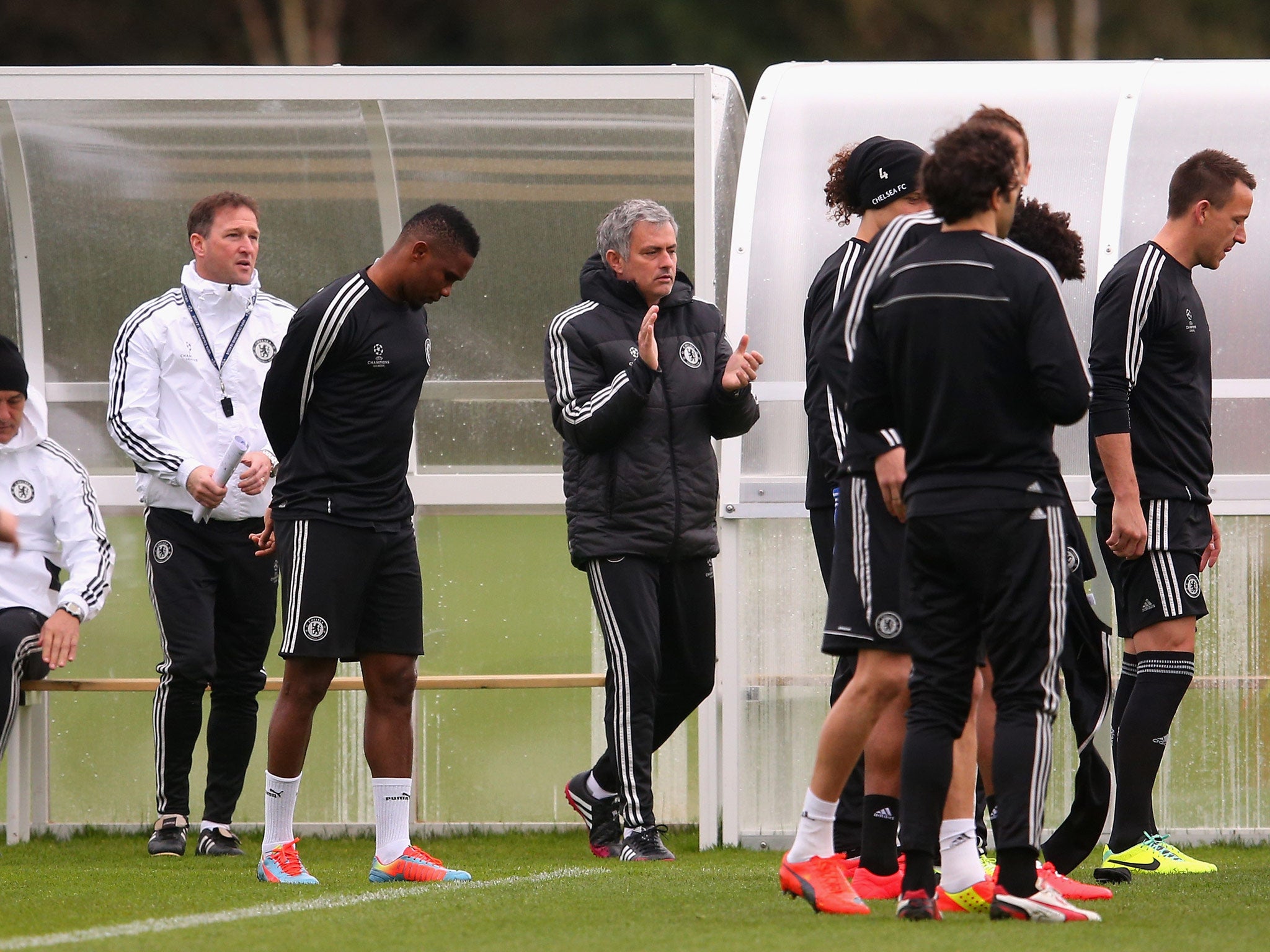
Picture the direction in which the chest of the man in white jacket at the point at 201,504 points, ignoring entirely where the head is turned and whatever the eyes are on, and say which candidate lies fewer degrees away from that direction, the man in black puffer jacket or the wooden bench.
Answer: the man in black puffer jacket

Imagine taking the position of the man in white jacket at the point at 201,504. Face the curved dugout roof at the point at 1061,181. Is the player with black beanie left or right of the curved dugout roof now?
right

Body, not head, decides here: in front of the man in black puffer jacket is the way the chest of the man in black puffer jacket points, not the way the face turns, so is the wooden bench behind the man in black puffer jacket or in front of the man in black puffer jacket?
behind

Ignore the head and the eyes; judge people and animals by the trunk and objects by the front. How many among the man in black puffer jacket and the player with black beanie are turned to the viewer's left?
0

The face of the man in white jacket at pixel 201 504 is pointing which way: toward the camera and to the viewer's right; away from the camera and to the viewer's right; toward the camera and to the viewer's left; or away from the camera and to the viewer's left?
toward the camera and to the viewer's right

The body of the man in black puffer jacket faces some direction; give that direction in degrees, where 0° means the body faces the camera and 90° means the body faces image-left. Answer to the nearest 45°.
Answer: approximately 315°

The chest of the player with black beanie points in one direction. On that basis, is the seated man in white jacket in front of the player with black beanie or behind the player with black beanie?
behind

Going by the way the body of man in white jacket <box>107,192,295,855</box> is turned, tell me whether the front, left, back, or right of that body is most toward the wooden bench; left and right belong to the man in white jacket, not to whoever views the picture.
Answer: back

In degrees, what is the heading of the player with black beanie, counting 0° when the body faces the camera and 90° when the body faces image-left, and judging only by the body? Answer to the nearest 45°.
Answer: approximately 270°
